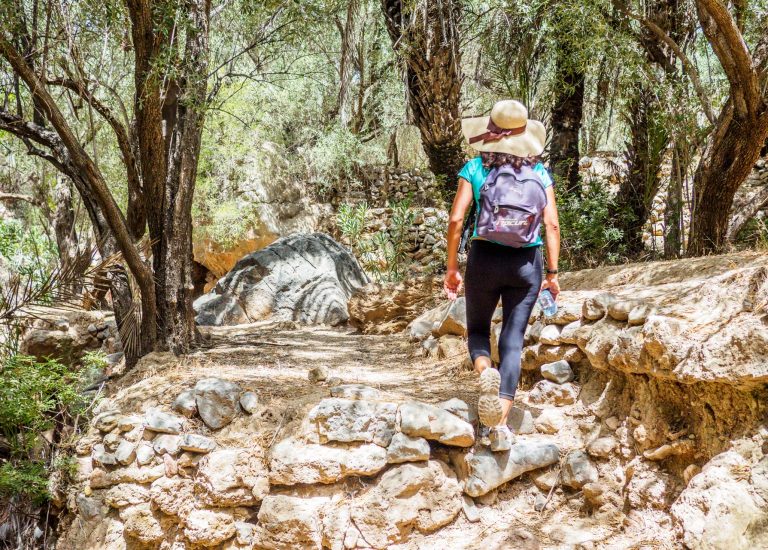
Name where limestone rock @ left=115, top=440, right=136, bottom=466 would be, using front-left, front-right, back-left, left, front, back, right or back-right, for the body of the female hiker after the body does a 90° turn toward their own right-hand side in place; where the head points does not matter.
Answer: back

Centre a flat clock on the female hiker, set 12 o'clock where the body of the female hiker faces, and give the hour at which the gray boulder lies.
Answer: The gray boulder is roughly at 11 o'clock from the female hiker.

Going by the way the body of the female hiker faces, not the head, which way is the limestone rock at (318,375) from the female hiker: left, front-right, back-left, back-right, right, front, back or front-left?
front-left

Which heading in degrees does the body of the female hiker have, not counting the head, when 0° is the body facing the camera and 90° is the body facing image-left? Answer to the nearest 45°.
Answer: approximately 180°

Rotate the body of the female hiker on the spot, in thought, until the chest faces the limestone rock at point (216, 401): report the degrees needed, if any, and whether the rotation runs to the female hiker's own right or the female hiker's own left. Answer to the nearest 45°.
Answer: approximately 90° to the female hiker's own left

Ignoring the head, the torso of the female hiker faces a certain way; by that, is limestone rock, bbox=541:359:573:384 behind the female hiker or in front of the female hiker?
in front

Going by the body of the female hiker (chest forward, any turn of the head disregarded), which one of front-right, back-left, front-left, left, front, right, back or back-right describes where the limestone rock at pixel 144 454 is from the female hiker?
left

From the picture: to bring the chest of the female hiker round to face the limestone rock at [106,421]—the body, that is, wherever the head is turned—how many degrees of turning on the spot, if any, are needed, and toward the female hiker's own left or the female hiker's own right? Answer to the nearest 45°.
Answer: approximately 90° to the female hiker's own left

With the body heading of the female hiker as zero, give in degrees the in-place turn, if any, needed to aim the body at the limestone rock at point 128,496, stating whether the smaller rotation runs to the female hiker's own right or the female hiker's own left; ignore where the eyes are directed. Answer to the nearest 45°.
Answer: approximately 90° to the female hiker's own left

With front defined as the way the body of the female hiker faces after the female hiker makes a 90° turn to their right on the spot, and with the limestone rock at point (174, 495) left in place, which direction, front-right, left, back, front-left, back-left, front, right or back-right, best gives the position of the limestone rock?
back

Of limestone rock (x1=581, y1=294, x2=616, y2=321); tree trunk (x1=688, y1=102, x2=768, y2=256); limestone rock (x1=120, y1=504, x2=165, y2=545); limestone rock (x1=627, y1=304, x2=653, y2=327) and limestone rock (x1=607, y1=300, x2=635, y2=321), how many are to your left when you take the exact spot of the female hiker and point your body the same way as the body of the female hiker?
1

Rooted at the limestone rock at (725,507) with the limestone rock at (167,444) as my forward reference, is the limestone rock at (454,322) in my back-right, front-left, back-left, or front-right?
front-right

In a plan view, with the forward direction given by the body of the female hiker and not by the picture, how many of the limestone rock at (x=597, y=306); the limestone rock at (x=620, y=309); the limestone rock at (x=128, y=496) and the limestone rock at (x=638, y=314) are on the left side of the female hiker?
1
